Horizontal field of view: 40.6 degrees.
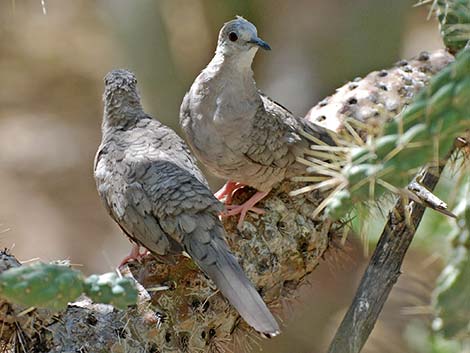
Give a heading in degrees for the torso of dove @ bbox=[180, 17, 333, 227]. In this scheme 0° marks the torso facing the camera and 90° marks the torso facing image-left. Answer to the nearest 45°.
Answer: approximately 45°

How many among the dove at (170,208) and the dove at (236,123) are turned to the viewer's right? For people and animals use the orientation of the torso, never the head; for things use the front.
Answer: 0

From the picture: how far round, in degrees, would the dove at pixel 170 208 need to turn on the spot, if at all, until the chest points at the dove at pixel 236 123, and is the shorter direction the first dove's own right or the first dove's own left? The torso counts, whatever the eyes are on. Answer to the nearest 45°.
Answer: approximately 90° to the first dove's own right

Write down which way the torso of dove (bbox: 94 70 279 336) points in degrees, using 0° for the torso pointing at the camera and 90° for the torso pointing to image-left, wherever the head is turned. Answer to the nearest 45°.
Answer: approximately 135°
